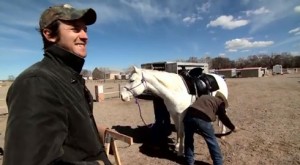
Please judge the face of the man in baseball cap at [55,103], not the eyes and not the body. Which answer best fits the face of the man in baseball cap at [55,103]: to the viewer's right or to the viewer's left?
to the viewer's right

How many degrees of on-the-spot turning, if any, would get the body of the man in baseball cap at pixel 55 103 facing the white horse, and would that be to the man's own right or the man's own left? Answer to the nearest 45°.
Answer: approximately 45° to the man's own left

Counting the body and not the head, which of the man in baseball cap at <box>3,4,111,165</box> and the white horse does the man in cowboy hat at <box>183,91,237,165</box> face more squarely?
the white horse

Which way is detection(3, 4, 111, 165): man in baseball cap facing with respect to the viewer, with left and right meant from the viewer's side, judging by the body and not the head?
facing to the right of the viewer

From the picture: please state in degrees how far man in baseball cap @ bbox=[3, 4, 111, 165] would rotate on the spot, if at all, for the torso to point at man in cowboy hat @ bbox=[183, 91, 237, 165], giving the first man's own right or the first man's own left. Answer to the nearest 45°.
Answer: approximately 45° to the first man's own left

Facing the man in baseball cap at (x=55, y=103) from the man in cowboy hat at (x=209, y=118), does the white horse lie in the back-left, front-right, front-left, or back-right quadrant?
back-right
